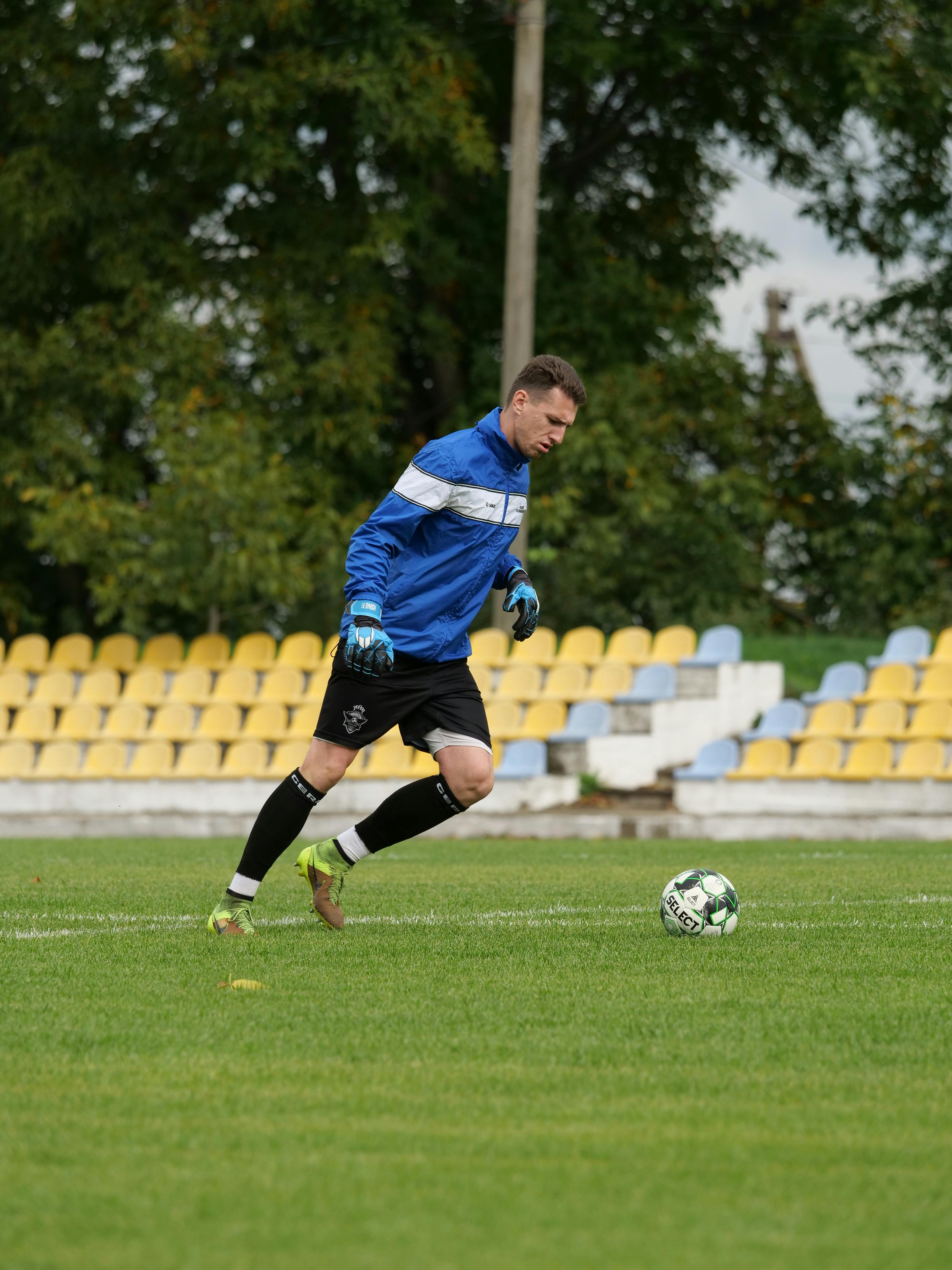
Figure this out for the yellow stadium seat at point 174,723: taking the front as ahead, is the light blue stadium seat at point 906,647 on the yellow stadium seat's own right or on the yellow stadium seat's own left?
on the yellow stadium seat's own left

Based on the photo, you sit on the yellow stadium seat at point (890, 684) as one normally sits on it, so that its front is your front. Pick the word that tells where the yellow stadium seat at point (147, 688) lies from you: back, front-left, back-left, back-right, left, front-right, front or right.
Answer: front-right

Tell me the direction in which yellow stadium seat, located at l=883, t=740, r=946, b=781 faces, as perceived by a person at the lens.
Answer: facing the viewer and to the left of the viewer

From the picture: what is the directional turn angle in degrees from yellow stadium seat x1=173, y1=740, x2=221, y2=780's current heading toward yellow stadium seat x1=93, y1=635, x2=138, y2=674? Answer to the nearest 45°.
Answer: approximately 135° to its right

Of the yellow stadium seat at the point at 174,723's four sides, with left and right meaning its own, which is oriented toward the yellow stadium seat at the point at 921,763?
left

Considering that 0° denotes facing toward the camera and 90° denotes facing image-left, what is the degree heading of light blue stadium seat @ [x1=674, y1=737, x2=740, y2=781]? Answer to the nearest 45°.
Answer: approximately 45°

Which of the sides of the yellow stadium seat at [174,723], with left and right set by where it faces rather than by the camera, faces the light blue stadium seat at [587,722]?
left

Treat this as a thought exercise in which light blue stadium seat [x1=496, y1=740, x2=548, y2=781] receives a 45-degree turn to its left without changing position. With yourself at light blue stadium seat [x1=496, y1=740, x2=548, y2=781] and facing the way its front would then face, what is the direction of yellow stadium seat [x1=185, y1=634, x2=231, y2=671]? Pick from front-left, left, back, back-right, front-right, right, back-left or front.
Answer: back-right

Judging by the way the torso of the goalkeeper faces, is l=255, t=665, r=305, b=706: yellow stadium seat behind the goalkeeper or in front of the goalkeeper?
behind
